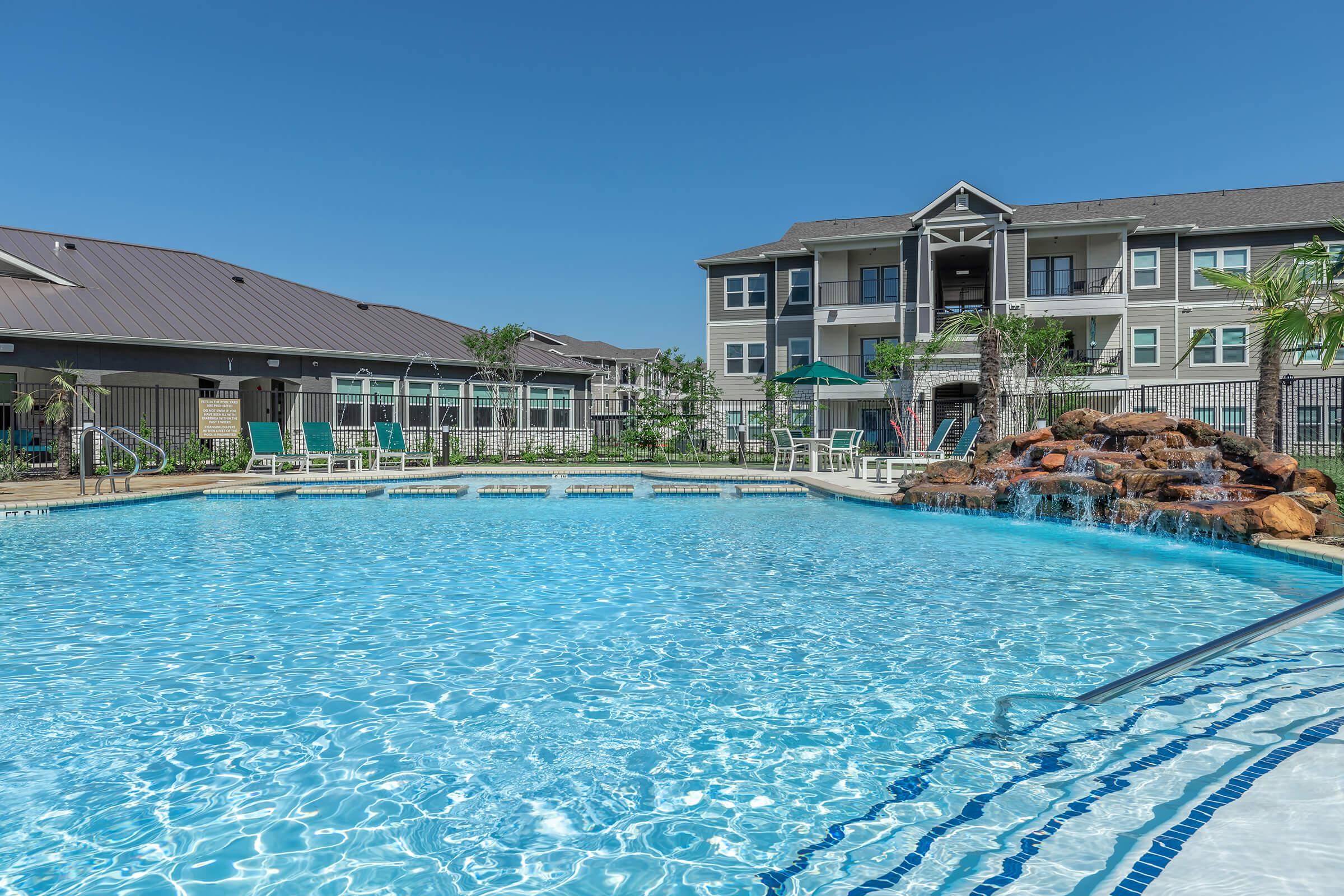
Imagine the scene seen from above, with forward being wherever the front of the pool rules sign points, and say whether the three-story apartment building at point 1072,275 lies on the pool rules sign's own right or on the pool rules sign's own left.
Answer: on the pool rules sign's own left

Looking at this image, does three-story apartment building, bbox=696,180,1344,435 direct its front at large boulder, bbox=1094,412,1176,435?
yes

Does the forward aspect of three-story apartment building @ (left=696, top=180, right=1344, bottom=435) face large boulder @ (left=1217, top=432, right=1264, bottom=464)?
yes

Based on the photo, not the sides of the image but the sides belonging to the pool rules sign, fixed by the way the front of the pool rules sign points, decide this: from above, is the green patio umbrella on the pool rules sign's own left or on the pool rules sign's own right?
on the pool rules sign's own left

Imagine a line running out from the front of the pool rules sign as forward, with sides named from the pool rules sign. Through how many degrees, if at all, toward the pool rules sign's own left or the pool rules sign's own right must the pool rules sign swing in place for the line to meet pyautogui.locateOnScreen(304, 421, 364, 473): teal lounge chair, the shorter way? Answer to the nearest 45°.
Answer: approximately 45° to the pool rules sign's own left

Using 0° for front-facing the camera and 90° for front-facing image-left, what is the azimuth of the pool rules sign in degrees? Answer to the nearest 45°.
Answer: approximately 0°

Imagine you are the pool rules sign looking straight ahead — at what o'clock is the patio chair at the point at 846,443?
The patio chair is roughly at 10 o'clock from the pool rules sign.

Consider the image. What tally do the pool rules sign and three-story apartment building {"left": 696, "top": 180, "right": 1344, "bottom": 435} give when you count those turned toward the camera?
2

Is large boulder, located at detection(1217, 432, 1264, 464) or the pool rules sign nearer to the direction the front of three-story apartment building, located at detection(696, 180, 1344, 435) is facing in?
the large boulder

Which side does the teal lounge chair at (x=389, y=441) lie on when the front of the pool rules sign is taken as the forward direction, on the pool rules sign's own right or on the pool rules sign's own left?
on the pool rules sign's own left
